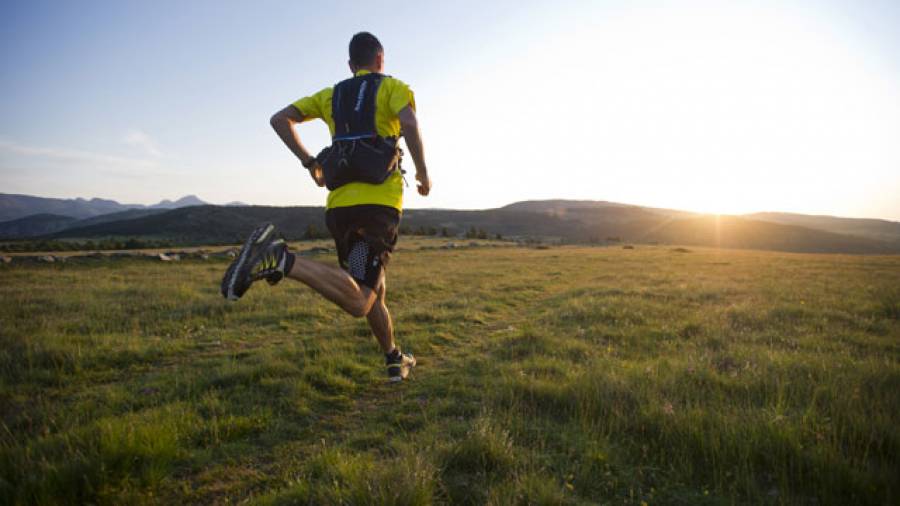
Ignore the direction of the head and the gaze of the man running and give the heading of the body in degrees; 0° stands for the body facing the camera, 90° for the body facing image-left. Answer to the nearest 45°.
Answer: approximately 225°
